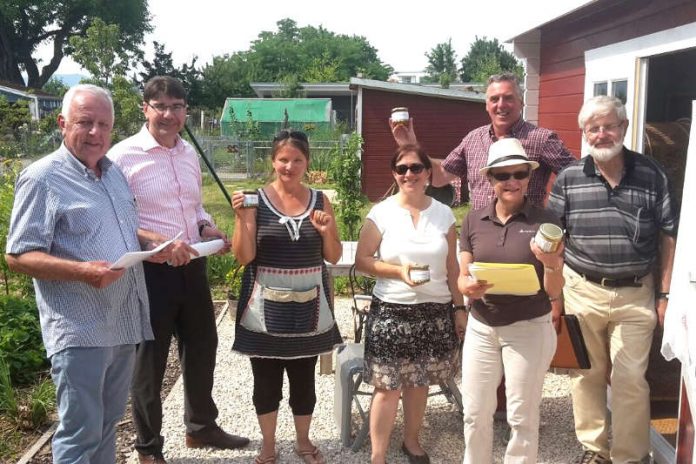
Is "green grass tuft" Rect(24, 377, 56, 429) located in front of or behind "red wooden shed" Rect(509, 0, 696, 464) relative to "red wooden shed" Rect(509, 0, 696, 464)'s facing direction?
in front

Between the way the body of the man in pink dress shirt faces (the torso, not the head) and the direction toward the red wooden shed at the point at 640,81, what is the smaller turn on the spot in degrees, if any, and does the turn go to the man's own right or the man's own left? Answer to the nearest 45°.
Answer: approximately 45° to the man's own left

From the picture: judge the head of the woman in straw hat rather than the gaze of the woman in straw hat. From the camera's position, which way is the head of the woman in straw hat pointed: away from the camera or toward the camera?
toward the camera

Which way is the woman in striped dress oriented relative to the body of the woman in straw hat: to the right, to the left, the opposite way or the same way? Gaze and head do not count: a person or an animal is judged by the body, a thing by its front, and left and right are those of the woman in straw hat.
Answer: the same way

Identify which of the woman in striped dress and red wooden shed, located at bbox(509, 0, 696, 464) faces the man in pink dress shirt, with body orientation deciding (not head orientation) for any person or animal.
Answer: the red wooden shed

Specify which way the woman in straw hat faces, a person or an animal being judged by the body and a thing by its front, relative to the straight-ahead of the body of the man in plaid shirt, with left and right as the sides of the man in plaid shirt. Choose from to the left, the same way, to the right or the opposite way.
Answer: the same way

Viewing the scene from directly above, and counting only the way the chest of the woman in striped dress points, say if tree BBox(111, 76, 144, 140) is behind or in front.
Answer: behind

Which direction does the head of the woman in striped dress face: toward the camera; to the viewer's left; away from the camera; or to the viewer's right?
toward the camera

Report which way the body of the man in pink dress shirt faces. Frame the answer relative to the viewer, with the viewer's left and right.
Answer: facing the viewer and to the right of the viewer

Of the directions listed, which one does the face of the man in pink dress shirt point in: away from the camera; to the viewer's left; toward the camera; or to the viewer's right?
toward the camera

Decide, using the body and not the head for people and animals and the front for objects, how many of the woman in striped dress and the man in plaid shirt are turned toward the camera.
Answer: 2

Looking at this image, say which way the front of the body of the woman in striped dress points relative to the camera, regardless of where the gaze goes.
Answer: toward the camera

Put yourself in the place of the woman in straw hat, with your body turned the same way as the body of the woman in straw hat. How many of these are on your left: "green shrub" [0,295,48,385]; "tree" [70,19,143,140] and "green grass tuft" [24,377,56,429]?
0

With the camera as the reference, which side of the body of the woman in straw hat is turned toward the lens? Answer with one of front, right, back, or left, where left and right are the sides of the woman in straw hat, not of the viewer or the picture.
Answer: front

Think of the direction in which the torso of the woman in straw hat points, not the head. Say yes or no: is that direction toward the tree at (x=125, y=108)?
no

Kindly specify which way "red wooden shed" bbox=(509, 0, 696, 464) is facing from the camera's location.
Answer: facing the viewer and to the left of the viewer

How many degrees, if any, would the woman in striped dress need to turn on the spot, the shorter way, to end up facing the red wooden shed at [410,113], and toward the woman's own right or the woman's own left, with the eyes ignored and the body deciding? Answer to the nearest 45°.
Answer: approximately 180°
